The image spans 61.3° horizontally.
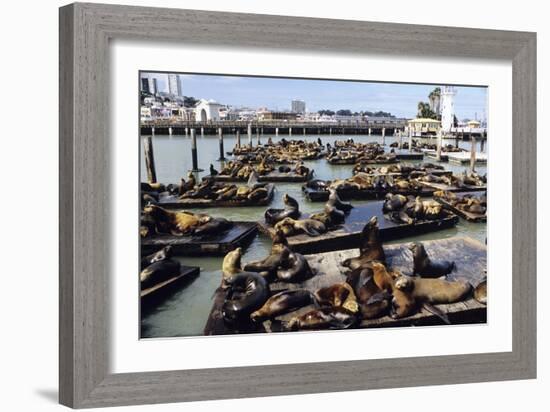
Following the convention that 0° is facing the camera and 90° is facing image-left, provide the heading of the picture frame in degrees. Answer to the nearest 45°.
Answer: approximately 315°
